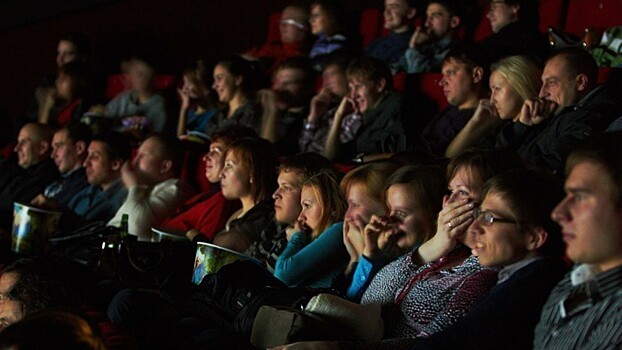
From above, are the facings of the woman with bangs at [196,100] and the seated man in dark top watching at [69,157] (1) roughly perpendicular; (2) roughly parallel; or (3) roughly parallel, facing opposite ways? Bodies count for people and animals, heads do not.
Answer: roughly parallel

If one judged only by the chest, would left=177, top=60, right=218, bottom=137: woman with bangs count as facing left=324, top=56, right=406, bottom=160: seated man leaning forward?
no

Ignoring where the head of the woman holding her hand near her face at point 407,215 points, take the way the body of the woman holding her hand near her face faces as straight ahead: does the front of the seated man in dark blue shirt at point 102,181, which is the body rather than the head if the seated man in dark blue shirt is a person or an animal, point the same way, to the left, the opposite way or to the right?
the same way

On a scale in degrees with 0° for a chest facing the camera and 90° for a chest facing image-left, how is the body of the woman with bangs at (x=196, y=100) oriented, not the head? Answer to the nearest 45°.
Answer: approximately 45°

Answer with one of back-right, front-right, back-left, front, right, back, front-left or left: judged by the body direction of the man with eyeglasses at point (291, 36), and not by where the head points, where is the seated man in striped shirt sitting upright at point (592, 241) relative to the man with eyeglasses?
front-left

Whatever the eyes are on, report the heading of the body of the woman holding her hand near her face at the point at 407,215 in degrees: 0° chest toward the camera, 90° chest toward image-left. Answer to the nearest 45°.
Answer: approximately 45°

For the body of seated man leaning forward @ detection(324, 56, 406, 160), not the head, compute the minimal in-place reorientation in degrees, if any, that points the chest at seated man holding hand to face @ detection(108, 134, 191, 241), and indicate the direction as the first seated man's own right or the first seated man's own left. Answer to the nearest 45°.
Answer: approximately 45° to the first seated man's own right

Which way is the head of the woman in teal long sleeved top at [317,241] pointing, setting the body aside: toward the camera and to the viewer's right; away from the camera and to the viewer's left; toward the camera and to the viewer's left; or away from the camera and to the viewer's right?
toward the camera and to the viewer's left

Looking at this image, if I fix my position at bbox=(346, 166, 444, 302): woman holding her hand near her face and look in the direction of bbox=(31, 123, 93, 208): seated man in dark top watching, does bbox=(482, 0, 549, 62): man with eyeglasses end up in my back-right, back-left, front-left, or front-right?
front-right

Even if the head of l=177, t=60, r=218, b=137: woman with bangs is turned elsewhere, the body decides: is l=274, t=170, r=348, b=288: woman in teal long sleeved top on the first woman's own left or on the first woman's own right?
on the first woman's own left

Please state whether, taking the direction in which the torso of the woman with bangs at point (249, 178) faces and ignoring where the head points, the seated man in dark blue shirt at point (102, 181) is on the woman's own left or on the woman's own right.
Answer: on the woman's own right

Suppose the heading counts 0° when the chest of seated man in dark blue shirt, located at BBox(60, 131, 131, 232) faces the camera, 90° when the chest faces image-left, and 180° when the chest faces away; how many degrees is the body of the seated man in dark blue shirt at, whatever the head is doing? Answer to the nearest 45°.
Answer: approximately 45°

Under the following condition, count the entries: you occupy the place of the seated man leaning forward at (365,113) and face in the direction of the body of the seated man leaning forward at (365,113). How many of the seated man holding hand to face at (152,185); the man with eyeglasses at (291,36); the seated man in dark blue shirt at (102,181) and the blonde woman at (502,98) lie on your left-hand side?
1

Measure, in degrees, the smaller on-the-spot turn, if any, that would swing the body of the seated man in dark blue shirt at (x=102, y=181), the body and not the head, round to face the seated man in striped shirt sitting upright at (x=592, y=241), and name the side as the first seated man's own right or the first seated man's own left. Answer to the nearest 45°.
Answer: approximately 45° to the first seated man's own left

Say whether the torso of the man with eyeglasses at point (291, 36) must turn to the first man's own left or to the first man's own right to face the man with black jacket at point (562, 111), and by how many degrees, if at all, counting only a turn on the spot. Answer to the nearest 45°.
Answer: approximately 45° to the first man's own left

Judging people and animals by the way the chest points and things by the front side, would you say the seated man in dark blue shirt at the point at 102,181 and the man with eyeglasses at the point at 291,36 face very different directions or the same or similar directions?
same or similar directions

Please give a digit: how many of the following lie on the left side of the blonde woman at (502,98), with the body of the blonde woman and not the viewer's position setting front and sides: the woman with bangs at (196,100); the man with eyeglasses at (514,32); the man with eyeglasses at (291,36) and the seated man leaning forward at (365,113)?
0

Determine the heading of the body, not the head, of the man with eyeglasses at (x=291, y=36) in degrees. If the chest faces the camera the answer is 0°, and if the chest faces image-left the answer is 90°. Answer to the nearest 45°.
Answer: approximately 45°

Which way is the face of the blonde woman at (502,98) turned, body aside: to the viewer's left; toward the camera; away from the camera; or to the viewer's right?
to the viewer's left

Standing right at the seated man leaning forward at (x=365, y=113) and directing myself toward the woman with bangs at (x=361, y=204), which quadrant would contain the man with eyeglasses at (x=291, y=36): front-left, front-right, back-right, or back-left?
back-right

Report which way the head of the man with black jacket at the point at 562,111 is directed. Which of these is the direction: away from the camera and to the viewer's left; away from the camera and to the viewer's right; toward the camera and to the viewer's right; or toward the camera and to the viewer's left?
toward the camera and to the viewer's left

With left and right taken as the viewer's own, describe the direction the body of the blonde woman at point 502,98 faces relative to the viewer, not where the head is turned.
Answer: facing to the left of the viewer

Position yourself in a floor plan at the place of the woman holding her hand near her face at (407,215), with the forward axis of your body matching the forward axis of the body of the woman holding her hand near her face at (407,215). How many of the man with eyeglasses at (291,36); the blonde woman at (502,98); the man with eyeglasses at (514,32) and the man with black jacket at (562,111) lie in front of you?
0
